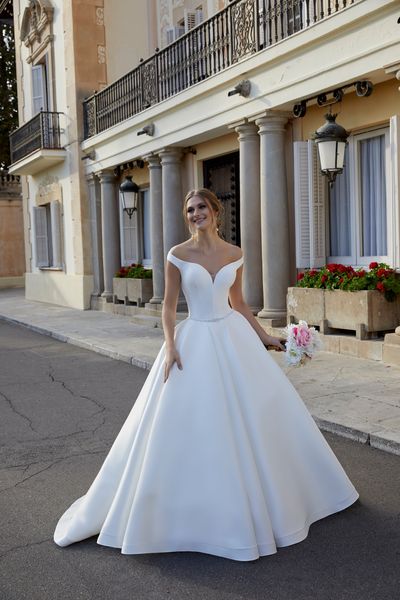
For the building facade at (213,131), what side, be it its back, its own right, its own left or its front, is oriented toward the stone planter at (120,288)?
right

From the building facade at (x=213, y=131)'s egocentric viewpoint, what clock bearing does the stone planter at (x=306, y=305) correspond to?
The stone planter is roughly at 10 o'clock from the building facade.

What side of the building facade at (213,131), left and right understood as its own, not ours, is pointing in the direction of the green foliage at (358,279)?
left

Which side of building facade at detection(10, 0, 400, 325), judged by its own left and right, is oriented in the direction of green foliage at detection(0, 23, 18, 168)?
right

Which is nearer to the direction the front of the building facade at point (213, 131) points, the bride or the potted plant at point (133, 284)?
the bride

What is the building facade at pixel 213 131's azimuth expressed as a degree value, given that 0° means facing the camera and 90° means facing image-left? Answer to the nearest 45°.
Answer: approximately 45°

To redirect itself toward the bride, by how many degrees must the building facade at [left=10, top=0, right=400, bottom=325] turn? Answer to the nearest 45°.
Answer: approximately 45° to its left
